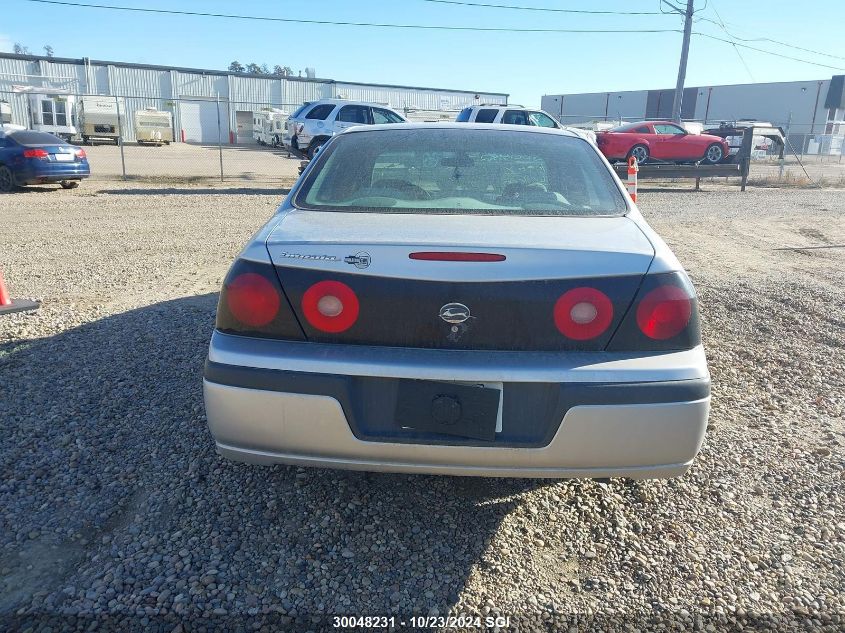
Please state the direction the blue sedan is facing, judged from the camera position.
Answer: facing away from the viewer and to the left of the viewer

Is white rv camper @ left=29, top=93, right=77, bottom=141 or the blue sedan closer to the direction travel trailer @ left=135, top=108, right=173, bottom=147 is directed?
the blue sedan

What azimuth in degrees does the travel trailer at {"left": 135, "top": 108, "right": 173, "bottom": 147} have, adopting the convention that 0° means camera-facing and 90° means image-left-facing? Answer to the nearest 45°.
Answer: approximately 0°

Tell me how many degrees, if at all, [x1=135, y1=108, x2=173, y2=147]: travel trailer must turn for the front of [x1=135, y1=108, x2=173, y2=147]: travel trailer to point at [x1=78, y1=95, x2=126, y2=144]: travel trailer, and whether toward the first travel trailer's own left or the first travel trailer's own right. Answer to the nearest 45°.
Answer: approximately 45° to the first travel trailer's own right

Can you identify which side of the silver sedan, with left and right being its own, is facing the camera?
back

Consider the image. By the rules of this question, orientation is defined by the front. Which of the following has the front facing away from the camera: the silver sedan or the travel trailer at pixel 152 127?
the silver sedan

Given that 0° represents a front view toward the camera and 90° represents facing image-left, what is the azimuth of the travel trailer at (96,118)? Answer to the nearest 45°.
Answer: approximately 0°

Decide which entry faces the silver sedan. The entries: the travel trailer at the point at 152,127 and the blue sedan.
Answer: the travel trailer
